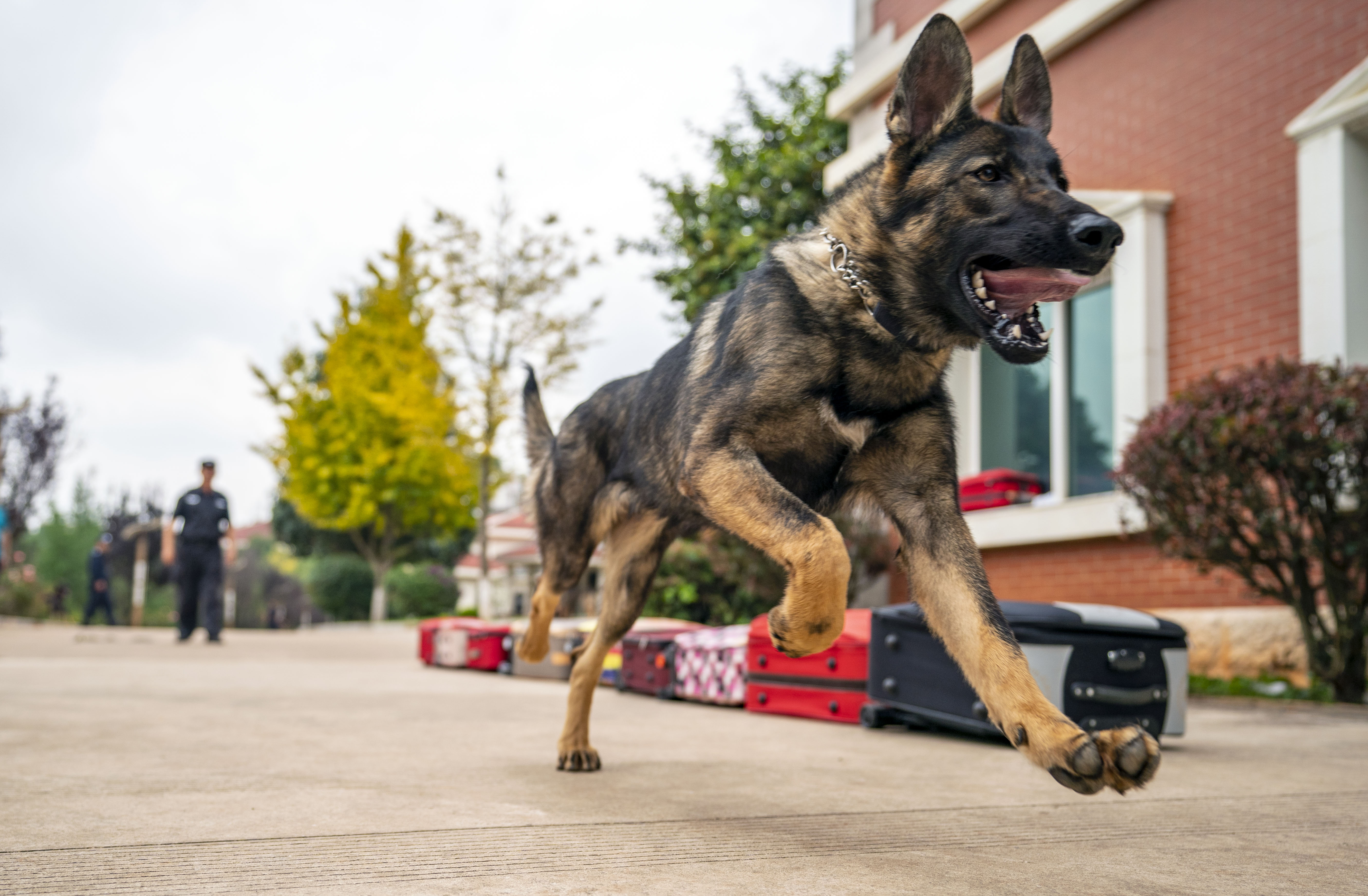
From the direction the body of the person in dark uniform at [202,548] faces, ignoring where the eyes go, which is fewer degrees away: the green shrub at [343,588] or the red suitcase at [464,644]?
the red suitcase

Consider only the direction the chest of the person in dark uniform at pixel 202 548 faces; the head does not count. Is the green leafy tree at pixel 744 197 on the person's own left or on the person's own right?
on the person's own left

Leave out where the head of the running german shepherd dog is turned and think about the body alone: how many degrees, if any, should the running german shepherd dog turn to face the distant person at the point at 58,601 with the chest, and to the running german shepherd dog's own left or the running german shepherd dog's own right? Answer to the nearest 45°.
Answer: approximately 180°

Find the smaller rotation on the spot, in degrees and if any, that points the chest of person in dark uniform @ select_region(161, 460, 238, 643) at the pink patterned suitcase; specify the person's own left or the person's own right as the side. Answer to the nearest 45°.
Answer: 0° — they already face it

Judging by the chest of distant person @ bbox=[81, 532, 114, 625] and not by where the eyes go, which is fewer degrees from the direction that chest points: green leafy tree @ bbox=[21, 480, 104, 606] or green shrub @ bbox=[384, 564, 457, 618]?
the green shrub
